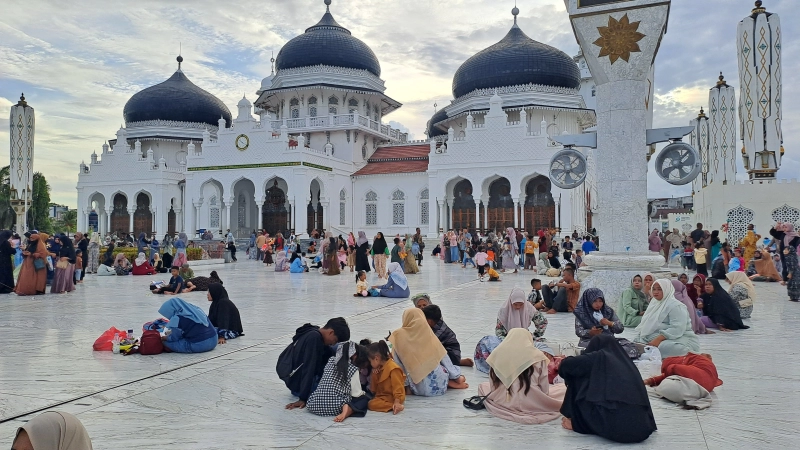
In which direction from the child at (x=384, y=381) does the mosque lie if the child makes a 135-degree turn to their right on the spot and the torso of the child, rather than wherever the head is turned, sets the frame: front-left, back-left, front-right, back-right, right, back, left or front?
front

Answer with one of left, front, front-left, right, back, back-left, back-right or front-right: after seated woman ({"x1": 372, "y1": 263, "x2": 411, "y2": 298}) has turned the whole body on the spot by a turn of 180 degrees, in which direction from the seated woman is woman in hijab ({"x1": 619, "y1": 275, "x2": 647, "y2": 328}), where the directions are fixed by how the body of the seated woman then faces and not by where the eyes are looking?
front-right

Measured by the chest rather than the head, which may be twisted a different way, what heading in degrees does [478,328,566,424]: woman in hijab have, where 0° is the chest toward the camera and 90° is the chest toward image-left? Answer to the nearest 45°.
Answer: approximately 180°

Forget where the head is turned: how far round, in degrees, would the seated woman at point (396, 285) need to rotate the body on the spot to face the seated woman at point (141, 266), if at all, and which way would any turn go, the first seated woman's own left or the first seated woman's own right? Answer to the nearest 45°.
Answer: approximately 45° to the first seated woman's own right

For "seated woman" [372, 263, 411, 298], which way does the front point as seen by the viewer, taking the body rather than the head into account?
to the viewer's left

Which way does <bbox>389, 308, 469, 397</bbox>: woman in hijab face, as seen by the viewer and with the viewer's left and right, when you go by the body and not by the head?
facing away from the viewer

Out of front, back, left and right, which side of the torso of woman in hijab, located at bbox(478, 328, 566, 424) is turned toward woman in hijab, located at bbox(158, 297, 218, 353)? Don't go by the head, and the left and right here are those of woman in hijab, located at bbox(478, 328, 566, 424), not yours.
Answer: left

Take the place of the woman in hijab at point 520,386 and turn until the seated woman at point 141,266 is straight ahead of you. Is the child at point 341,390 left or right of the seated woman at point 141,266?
left
